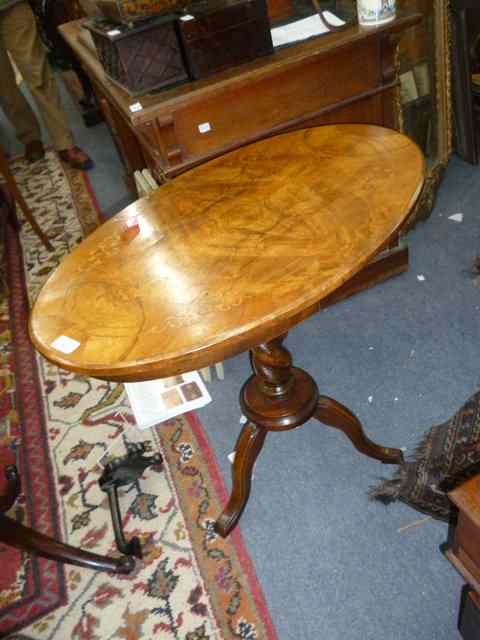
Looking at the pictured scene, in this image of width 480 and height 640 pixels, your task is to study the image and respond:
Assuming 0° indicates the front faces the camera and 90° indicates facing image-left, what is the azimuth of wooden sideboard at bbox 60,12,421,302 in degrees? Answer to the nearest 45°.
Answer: approximately 315°

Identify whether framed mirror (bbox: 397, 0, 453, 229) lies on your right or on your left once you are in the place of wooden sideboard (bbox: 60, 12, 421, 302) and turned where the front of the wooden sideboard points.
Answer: on your left
